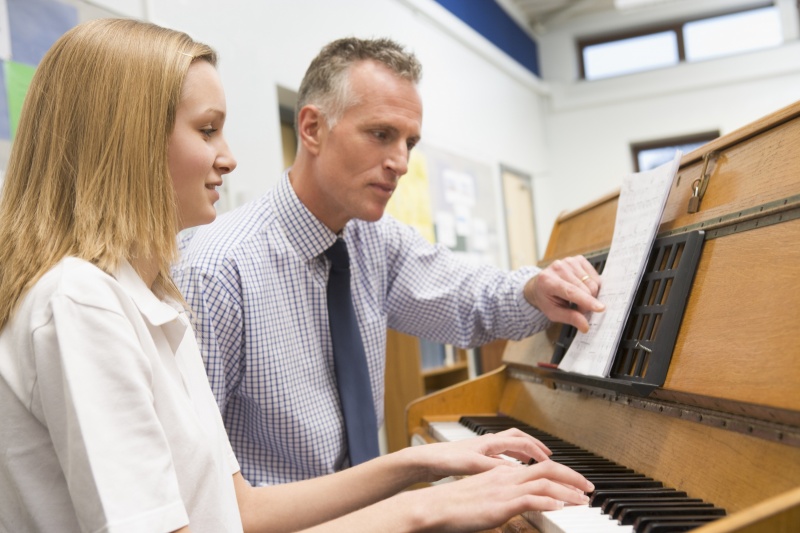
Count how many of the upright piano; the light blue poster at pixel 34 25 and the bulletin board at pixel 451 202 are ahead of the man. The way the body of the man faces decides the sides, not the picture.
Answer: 1

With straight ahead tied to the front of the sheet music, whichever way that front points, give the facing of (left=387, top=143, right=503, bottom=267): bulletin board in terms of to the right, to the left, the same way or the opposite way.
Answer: to the left

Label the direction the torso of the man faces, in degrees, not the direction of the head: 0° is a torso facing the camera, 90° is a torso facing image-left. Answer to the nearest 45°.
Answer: approximately 315°

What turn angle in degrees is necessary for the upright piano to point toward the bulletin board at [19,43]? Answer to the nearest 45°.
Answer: approximately 45° to its right

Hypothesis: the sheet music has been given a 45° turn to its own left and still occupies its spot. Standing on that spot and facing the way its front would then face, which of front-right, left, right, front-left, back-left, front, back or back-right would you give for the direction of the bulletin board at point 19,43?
right

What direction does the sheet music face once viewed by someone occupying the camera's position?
facing the viewer and to the left of the viewer

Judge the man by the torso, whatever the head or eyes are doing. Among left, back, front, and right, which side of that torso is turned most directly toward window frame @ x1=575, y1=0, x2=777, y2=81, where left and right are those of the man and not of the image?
left

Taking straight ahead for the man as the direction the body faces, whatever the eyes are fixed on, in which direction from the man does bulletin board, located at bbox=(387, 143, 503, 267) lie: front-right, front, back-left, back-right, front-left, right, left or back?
back-left

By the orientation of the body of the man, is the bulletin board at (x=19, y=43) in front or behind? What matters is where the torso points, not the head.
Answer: behind

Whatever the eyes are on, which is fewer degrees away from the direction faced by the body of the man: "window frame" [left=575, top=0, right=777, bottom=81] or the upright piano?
the upright piano

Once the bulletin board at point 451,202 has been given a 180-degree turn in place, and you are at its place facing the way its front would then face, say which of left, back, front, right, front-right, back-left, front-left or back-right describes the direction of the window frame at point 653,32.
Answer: right

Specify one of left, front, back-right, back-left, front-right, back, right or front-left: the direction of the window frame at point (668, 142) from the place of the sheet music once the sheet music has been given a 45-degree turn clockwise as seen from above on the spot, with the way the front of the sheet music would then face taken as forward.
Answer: right

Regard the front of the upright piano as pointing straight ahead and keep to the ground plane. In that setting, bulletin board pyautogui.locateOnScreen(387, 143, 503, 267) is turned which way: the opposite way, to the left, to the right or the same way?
to the left

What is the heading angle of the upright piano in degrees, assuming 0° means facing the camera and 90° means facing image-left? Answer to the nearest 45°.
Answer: approximately 45°

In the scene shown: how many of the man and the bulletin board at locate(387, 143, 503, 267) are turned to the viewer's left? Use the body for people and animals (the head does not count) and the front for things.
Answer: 0
